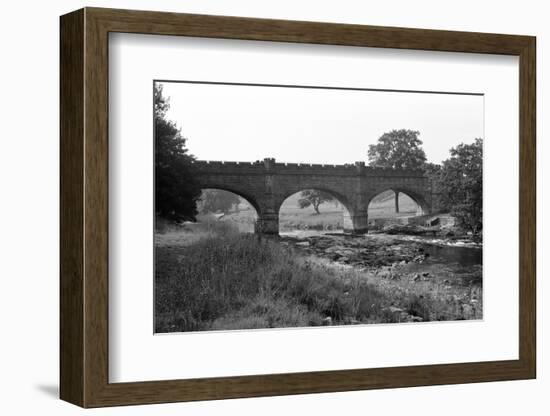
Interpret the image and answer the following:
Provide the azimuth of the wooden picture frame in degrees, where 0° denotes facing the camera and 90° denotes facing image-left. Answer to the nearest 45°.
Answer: approximately 315°
